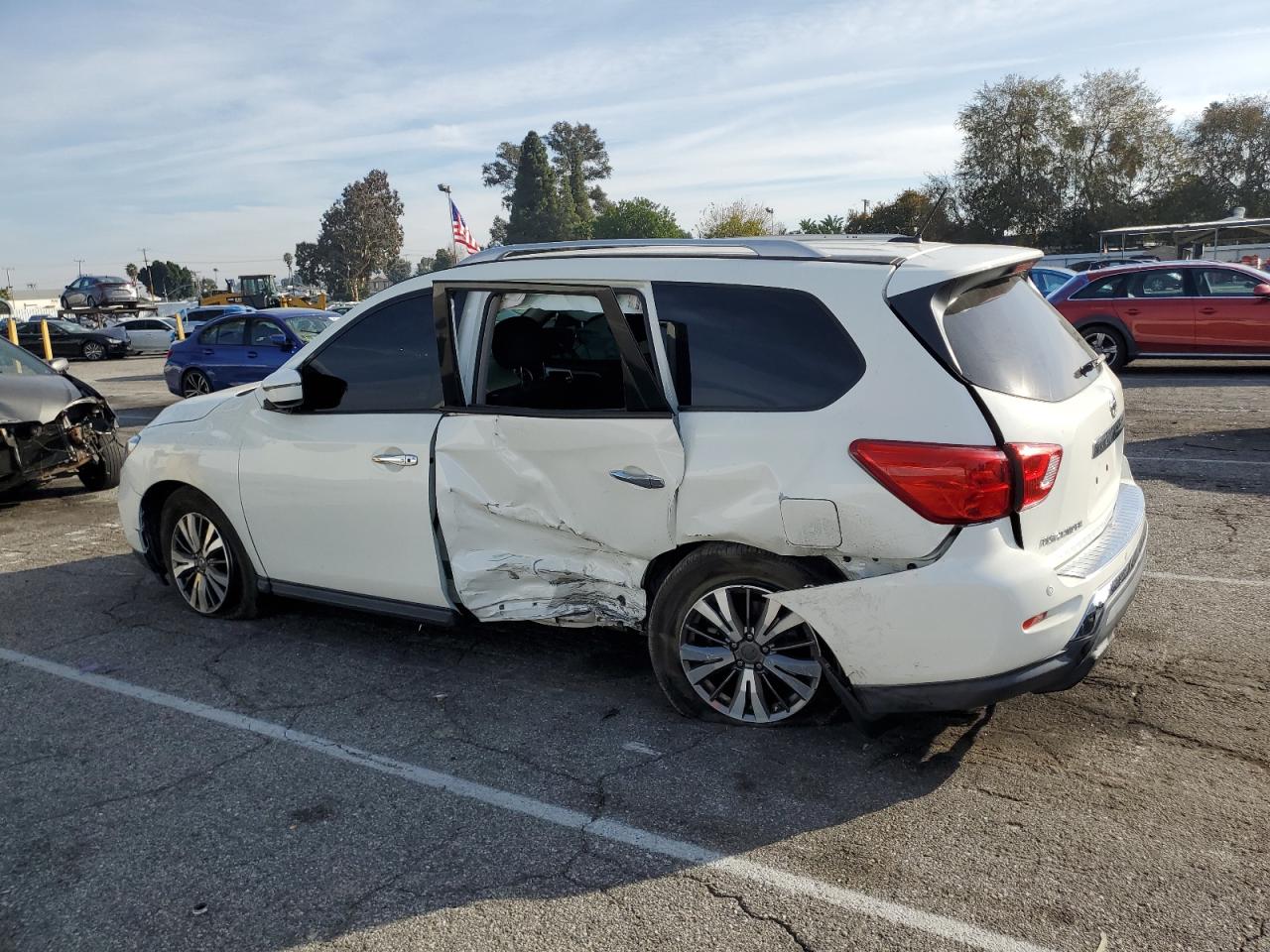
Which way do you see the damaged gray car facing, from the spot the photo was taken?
facing the viewer and to the right of the viewer

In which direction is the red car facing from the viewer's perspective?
to the viewer's right

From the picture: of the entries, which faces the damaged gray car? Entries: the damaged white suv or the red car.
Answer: the damaged white suv

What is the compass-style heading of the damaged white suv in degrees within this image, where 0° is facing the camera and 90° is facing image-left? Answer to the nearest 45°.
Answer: approximately 135°

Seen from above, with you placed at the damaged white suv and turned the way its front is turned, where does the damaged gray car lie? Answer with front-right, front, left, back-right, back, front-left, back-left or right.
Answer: front

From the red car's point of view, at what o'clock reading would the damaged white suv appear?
The damaged white suv is roughly at 3 o'clock from the red car.

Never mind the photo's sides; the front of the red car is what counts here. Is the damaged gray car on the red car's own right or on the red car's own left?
on the red car's own right

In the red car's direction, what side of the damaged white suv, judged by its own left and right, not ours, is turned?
right

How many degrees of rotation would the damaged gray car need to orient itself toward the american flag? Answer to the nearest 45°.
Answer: approximately 90° to its left

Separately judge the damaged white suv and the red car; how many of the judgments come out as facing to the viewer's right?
1

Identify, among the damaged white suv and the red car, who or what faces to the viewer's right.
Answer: the red car
